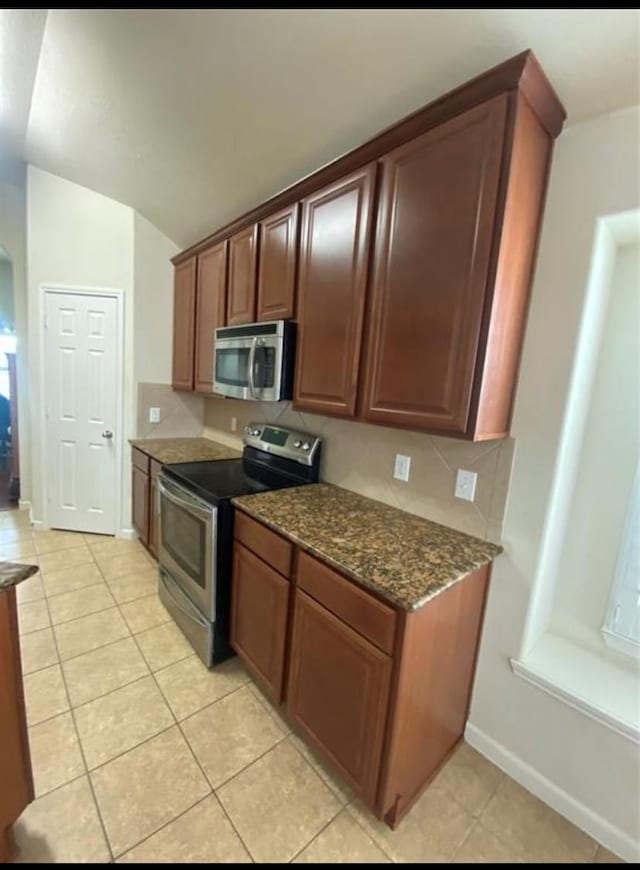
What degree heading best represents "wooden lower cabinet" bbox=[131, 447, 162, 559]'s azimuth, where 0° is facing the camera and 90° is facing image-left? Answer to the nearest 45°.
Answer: approximately 45°

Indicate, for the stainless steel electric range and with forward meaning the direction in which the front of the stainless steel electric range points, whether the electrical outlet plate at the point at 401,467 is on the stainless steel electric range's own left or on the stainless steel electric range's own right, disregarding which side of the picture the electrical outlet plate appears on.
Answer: on the stainless steel electric range's own left

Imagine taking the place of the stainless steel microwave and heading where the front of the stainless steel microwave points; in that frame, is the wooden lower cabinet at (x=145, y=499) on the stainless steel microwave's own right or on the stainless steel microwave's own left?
on the stainless steel microwave's own right

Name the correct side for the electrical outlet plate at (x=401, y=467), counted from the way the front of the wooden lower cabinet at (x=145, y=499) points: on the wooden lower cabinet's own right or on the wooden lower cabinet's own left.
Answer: on the wooden lower cabinet's own left

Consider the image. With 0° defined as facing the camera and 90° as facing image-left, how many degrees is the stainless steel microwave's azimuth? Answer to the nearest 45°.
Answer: approximately 45°

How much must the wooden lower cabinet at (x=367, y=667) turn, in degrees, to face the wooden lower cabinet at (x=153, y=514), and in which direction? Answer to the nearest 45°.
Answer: approximately 90° to its right

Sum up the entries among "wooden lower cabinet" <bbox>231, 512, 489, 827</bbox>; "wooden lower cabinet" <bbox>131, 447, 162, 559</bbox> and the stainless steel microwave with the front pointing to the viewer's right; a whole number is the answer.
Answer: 0

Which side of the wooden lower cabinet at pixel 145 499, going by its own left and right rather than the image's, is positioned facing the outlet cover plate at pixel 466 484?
left

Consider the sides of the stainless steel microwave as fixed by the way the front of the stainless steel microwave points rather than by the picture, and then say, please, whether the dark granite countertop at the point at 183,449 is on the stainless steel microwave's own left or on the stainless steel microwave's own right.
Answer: on the stainless steel microwave's own right

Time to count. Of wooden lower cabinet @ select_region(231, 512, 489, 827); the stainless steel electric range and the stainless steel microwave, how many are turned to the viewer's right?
0

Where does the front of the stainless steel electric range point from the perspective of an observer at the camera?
facing the viewer and to the left of the viewer

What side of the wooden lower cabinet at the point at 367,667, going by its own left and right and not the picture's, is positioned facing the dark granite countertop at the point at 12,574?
front
